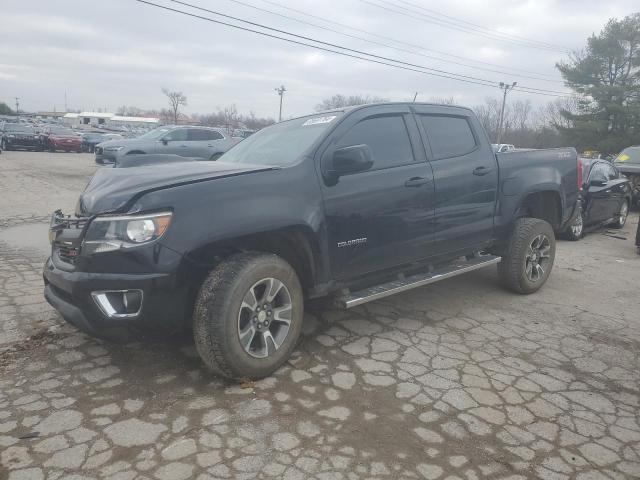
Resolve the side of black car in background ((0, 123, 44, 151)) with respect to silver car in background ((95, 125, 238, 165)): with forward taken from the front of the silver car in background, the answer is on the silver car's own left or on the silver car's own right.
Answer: on the silver car's own right

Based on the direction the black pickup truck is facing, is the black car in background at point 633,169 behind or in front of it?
behind

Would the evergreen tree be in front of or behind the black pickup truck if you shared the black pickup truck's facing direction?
behind

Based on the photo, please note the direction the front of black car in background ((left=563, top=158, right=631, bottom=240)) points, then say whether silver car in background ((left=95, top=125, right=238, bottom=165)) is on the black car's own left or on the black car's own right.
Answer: on the black car's own right

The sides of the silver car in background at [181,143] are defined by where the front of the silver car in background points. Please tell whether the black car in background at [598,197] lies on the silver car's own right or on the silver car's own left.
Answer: on the silver car's own left

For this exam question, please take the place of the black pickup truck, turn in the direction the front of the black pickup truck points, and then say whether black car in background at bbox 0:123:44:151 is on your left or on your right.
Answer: on your right

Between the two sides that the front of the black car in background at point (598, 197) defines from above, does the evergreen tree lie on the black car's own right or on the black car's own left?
on the black car's own right

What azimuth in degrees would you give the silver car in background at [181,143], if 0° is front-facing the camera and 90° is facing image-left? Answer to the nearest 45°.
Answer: approximately 45°

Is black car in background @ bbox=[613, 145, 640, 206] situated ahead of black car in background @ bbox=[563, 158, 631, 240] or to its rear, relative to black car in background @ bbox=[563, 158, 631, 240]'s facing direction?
to the rear

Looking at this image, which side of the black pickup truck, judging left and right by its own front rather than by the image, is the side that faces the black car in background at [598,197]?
back
